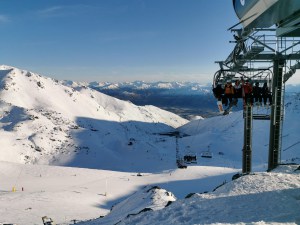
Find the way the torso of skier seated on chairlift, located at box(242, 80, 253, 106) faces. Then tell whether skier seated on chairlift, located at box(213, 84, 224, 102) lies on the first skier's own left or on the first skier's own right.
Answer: on the first skier's own right

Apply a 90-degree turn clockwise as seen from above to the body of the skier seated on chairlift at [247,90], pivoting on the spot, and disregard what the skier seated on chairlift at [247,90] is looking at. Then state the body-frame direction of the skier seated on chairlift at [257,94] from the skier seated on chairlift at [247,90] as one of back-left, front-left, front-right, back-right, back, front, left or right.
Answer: back-right

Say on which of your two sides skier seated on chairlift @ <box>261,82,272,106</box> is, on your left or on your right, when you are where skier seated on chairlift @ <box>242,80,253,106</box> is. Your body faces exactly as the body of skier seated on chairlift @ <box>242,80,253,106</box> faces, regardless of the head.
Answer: on your left

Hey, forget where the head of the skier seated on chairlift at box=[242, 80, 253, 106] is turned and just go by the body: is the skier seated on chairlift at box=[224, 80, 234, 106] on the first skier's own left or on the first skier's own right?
on the first skier's own right

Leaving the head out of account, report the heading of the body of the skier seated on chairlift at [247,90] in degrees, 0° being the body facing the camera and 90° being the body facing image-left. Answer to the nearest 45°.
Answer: approximately 0°
